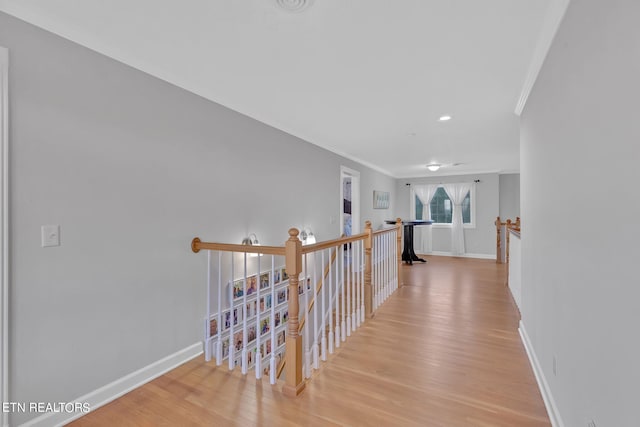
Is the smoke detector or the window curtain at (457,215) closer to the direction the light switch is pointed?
the smoke detector

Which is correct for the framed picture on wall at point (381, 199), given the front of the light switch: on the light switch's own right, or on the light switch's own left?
on the light switch's own left

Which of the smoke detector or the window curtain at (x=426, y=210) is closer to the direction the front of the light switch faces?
the smoke detector

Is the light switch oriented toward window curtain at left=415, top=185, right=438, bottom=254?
no

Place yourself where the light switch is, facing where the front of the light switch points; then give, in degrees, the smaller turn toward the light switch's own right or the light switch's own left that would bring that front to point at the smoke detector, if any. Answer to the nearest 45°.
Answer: approximately 45° to the light switch's own left

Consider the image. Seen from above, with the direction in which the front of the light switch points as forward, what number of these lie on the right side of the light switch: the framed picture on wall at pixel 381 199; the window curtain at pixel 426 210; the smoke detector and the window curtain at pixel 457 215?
0

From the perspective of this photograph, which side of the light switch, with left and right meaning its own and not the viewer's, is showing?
front

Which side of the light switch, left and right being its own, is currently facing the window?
left

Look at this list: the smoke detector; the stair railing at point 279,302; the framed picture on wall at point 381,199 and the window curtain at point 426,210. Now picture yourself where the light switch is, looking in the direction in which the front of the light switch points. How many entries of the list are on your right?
0

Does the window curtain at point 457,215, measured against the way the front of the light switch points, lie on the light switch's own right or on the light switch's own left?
on the light switch's own left

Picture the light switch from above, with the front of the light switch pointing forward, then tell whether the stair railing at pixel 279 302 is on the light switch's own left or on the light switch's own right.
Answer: on the light switch's own left

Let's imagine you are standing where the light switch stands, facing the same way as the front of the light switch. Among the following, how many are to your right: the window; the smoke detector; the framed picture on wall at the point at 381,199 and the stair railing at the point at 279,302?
0
